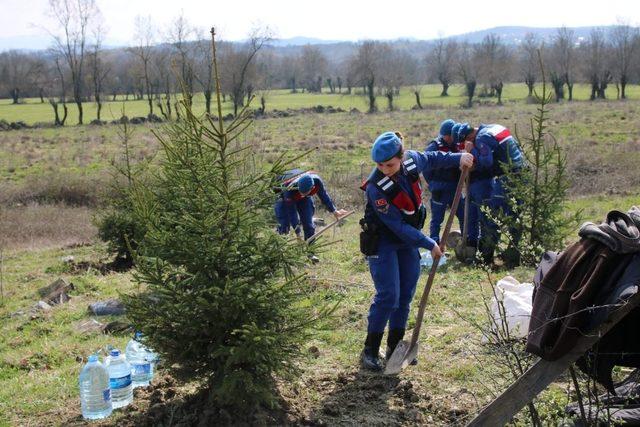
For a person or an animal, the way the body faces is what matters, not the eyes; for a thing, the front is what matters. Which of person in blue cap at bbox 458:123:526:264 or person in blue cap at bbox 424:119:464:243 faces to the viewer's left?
person in blue cap at bbox 458:123:526:264

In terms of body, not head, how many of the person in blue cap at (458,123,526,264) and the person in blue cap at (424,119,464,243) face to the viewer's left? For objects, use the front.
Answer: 1

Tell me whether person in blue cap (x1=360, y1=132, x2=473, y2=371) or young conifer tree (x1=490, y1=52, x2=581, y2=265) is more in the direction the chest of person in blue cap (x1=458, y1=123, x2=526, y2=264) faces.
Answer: the person in blue cap

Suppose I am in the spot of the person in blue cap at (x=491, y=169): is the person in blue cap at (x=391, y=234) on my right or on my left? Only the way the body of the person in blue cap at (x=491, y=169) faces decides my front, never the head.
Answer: on my left

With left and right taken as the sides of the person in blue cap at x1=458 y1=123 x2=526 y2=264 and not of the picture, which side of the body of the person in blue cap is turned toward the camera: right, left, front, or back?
left

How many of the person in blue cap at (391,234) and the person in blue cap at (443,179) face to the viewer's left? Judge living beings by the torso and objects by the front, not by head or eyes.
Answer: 0
